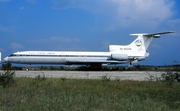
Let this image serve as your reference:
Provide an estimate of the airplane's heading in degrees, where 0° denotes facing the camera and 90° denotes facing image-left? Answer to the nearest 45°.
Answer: approximately 90°
